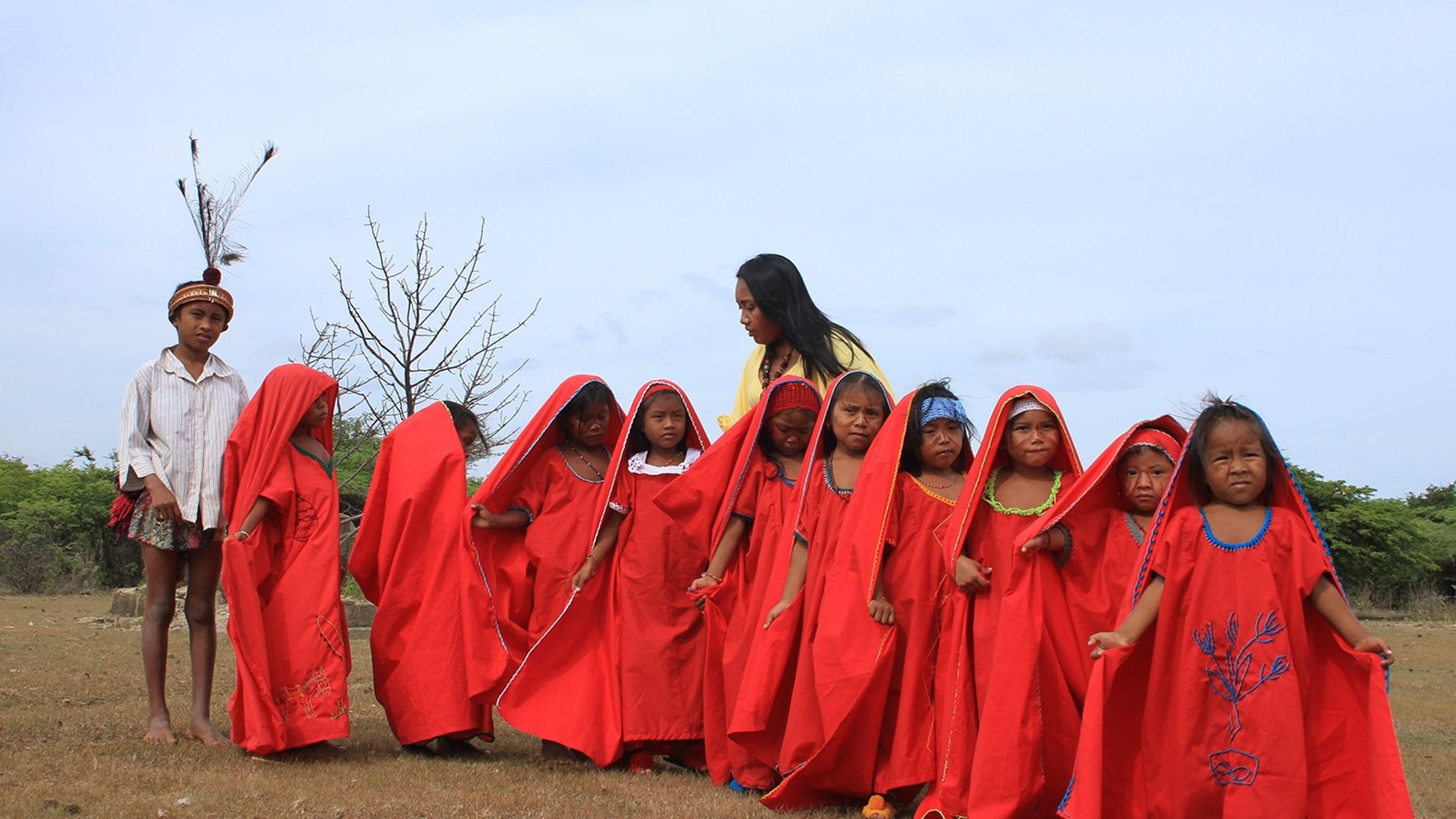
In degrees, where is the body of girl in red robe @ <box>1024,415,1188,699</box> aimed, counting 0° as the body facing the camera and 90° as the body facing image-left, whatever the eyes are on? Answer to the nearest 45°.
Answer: approximately 0°

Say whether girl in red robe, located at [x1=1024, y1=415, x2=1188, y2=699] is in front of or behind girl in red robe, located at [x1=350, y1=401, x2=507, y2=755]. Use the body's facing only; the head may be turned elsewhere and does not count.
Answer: in front

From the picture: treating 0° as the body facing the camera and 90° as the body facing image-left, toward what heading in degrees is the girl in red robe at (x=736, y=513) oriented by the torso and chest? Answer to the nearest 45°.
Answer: approximately 315°

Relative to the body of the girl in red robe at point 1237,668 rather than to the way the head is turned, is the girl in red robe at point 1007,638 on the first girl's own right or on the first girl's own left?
on the first girl's own right

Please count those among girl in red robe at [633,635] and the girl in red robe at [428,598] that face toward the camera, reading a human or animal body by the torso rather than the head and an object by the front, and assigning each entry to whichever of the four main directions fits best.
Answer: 1

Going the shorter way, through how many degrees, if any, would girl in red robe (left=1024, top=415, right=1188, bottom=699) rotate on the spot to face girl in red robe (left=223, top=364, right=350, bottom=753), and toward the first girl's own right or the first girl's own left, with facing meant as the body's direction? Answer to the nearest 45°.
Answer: approximately 90° to the first girl's own right

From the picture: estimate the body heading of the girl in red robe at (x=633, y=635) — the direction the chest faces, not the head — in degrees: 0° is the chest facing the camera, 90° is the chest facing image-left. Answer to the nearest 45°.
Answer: approximately 0°
